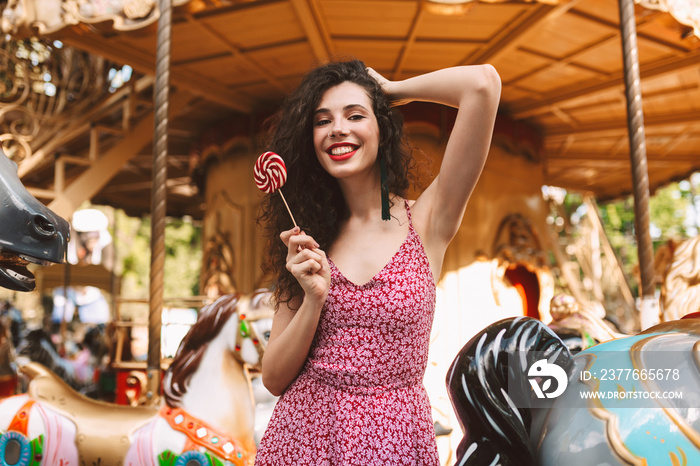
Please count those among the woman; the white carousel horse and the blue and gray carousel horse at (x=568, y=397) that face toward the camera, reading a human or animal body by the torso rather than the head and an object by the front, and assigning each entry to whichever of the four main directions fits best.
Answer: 1

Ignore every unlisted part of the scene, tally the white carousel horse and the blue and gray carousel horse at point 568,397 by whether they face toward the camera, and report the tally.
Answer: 0

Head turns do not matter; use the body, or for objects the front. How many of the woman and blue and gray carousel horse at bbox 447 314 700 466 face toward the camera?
1

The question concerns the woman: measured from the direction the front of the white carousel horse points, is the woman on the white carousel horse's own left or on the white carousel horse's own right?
on the white carousel horse's own right

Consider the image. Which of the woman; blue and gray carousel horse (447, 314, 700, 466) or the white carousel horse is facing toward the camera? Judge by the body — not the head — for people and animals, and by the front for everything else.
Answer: the woman

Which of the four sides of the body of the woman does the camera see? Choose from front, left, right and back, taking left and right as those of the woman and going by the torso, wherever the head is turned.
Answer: front

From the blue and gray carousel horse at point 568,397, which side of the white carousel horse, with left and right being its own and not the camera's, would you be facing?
front

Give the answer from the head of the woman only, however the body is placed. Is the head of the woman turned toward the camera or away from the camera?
toward the camera
